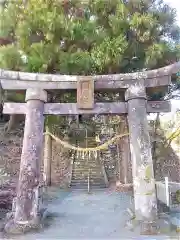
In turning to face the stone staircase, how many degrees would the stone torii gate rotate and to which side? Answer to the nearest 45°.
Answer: approximately 180°

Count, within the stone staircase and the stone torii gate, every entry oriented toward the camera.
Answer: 2

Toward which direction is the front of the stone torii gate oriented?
toward the camera

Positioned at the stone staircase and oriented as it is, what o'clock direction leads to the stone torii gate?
The stone torii gate is roughly at 12 o'clock from the stone staircase.

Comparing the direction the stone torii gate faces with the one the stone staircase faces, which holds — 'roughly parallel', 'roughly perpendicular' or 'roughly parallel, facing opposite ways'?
roughly parallel
